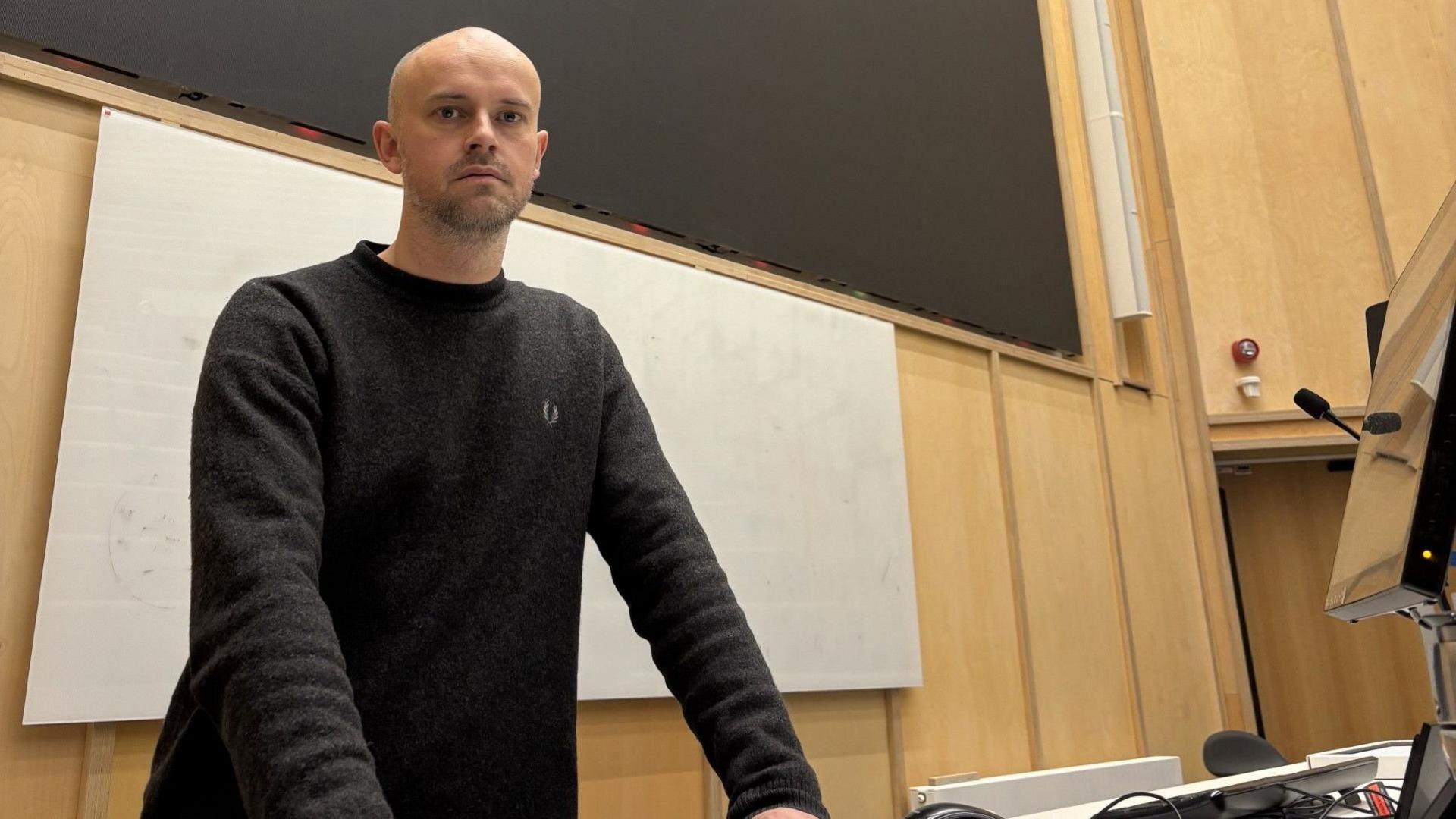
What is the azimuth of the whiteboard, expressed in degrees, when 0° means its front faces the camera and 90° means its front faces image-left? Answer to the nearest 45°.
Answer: approximately 315°

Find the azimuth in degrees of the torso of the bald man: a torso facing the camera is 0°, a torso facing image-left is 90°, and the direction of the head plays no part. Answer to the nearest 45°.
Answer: approximately 315°

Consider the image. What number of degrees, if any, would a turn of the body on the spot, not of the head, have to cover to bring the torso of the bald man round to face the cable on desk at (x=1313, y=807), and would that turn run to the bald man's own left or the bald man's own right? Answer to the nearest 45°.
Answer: approximately 45° to the bald man's own left

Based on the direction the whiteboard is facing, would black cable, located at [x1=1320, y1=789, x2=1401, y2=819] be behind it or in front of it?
in front

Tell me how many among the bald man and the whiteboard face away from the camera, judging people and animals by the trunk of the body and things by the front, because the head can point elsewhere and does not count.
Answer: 0

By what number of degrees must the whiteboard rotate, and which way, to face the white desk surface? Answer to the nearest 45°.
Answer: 0° — it already faces it

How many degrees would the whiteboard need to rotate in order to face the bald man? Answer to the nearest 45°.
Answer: approximately 45° to its right

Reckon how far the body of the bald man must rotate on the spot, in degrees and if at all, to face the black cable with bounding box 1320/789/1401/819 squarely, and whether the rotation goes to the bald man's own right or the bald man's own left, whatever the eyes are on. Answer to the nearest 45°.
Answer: approximately 45° to the bald man's own left

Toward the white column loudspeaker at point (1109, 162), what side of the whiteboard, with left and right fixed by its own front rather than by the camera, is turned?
left
